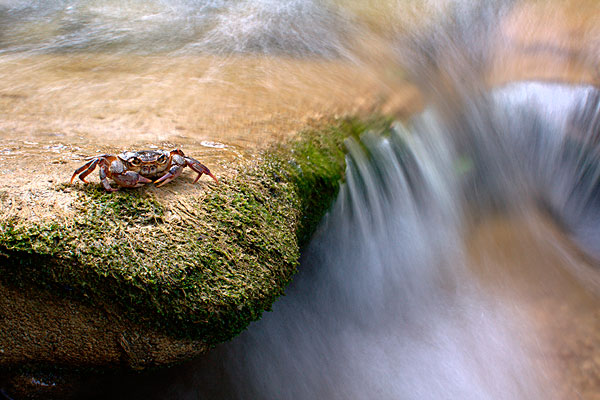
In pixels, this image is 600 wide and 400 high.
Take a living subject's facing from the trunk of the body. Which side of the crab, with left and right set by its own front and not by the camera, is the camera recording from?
front
